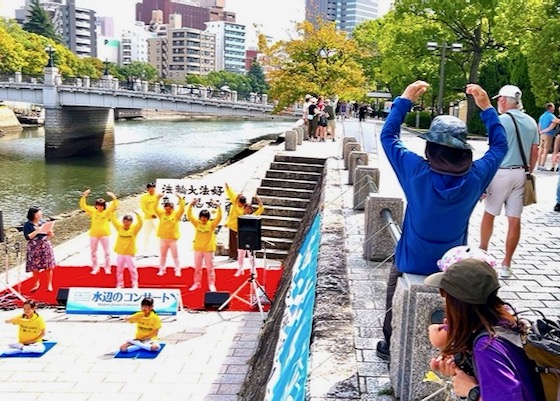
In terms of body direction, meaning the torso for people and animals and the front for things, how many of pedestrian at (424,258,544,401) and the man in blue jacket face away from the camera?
1

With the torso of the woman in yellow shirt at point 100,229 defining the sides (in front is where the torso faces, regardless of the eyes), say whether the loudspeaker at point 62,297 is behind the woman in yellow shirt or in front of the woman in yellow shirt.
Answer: in front

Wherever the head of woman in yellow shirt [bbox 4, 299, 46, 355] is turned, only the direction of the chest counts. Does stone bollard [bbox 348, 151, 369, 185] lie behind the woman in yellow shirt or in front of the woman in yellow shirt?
behind

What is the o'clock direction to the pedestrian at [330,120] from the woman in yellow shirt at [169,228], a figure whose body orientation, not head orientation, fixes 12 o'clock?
The pedestrian is roughly at 7 o'clock from the woman in yellow shirt.

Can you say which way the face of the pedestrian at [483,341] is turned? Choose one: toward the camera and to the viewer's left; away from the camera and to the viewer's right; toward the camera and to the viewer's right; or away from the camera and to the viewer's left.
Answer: away from the camera and to the viewer's left

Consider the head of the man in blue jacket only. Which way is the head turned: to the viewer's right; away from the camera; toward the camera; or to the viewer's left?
away from the camera

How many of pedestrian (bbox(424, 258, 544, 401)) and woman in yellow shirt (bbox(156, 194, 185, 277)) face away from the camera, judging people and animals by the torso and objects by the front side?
0

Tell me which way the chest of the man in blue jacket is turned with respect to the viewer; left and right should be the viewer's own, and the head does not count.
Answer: facing away from the viewer
